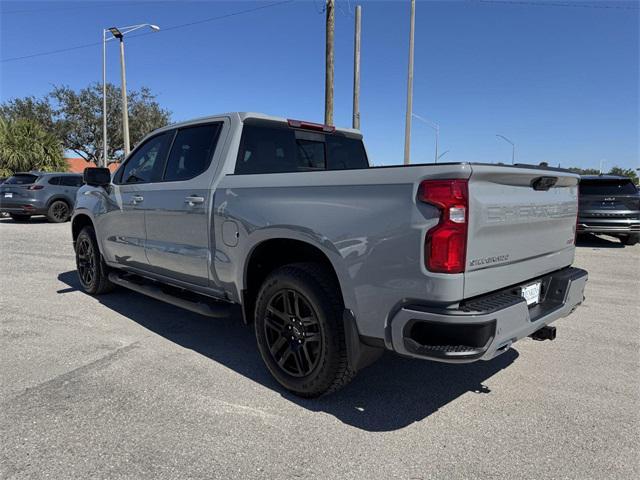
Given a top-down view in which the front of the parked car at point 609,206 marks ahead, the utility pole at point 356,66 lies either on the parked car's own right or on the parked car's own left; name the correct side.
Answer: on the parked car's own left

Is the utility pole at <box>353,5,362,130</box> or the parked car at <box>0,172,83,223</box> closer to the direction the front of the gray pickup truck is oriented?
the parked car

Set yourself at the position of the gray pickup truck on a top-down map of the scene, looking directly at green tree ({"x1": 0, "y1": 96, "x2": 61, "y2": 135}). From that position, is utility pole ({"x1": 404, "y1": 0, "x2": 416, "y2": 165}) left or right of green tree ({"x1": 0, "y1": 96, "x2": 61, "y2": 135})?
right

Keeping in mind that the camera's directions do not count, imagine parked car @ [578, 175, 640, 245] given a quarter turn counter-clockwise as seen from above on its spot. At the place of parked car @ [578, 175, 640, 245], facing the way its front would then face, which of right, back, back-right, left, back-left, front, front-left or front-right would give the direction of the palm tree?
front

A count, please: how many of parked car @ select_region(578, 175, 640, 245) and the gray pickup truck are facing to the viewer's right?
0

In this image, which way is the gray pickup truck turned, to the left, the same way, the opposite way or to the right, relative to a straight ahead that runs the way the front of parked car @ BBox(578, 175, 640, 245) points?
to the left

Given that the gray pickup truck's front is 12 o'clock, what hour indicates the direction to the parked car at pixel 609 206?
The parked car is roughly at 3 o'clock from the gray pickup truck.

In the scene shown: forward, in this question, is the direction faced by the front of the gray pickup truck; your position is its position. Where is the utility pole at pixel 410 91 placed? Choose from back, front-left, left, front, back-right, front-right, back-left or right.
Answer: front-right

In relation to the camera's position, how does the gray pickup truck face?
facing away from the viewer and to the left of the viewer

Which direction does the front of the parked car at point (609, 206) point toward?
away from the camera

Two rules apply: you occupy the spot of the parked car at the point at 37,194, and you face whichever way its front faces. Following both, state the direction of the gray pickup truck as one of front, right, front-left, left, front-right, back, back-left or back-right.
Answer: back-right

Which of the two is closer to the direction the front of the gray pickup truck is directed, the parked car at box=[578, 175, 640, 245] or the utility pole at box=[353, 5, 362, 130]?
the utility pole

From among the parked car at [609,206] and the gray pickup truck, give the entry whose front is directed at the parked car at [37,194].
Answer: the gray pickup truck

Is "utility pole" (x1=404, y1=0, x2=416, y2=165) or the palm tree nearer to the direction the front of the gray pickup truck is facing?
the palm tree
